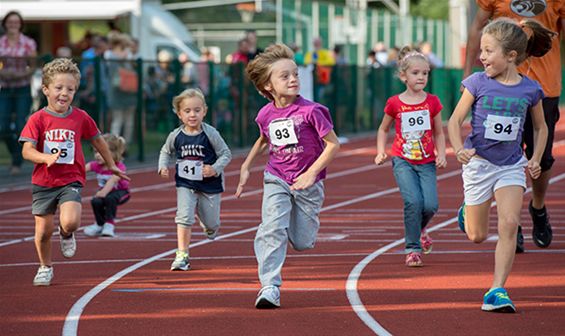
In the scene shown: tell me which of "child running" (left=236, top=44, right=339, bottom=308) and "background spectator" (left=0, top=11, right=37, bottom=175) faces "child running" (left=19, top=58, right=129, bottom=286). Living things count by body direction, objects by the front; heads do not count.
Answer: the background spectator

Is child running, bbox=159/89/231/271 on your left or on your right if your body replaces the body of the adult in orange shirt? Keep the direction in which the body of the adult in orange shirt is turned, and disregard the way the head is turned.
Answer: on your right

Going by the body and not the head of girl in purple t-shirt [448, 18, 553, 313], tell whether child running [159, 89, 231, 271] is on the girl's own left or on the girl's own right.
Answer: on the girl's own right

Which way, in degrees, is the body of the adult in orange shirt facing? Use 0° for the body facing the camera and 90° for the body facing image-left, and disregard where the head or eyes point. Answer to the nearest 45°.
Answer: approximately 0°

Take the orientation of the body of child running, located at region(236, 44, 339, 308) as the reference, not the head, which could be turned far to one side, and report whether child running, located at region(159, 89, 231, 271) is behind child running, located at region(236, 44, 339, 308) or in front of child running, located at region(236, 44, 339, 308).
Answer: behind
